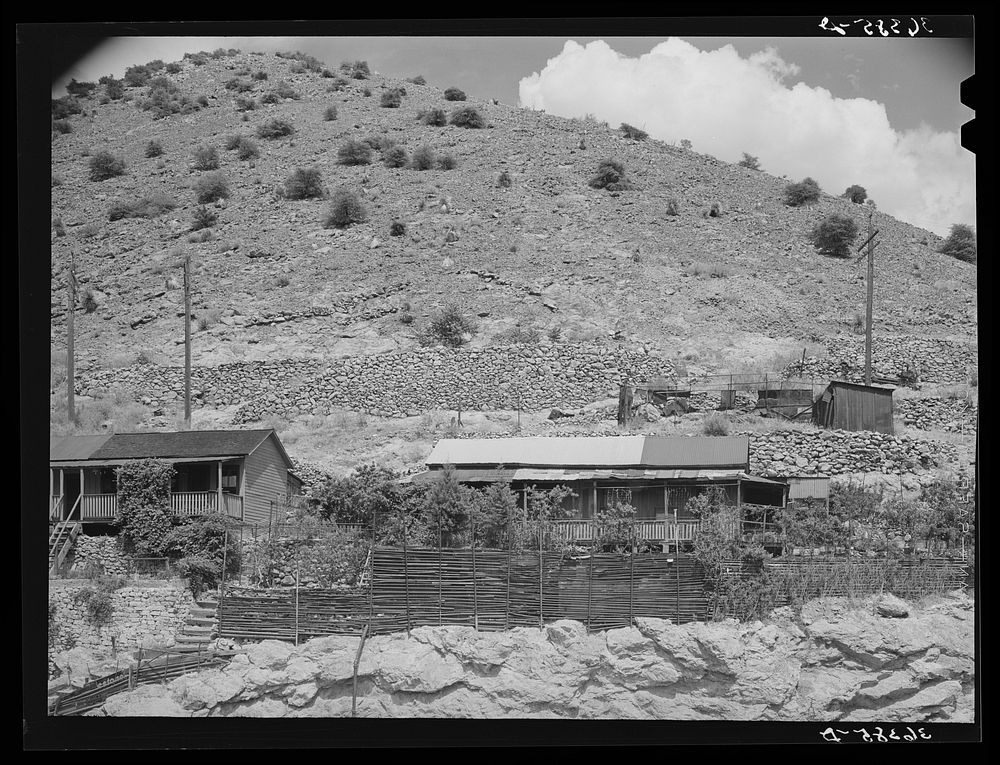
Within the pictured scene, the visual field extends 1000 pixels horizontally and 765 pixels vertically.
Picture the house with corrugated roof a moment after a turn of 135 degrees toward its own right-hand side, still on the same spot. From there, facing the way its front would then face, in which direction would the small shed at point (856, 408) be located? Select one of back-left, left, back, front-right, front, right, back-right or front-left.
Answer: right

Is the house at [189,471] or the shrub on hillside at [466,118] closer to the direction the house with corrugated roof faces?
the house

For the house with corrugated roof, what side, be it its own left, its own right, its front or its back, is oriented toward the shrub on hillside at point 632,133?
back

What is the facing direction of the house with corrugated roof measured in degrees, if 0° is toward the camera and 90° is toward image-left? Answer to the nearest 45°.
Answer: approximately 0°

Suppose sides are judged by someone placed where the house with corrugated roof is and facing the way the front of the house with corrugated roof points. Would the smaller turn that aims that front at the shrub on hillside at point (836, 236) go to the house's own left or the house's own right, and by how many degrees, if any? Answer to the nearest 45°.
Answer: approximately 180°

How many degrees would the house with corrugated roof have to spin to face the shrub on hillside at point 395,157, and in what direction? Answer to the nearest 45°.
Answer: approximately 180°

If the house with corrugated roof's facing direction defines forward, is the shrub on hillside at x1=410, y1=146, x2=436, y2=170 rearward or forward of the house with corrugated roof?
rearward

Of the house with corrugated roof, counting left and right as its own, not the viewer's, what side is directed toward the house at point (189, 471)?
right

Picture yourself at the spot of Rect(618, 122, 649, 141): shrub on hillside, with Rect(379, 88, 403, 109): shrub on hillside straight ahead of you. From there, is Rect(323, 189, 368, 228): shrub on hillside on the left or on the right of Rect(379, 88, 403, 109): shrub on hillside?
left

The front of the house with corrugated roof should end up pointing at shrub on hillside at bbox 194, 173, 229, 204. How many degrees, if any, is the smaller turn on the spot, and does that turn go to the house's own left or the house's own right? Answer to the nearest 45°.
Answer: approximately 135° to the house's own right

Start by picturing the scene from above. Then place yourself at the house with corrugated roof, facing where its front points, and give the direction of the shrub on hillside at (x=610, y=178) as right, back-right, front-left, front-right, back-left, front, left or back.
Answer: back
